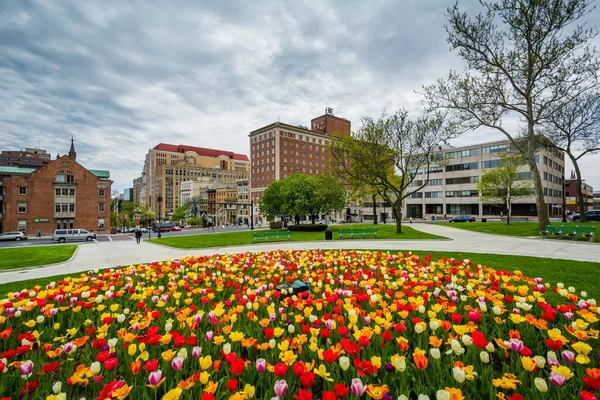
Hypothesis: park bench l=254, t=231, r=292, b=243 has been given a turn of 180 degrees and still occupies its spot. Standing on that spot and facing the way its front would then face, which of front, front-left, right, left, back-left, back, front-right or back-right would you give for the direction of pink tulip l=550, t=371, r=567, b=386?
back

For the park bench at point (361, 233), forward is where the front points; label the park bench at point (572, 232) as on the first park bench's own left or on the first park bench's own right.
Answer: on the first park bench's own left

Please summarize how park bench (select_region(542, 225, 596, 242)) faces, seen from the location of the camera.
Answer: facing the viewer and to the left of the viewer

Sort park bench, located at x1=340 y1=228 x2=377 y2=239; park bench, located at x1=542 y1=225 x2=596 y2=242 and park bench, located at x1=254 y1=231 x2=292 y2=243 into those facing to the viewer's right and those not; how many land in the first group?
0

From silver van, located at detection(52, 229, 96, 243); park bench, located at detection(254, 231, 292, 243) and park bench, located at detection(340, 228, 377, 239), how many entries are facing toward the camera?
2

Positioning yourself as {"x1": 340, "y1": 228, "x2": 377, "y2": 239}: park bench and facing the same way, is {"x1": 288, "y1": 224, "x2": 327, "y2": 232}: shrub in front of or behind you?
behind

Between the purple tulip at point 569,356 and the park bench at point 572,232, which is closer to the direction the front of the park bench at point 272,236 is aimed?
the purple tulip

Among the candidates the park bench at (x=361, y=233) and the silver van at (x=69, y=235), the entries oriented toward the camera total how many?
1

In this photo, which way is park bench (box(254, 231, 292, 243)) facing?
toward the camera

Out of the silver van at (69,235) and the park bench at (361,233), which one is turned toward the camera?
the park bench

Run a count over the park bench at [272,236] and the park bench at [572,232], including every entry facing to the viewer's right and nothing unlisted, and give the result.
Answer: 0

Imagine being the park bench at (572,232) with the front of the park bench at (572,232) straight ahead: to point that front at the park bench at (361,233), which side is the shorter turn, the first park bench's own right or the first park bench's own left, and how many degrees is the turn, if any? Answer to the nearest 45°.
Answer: approximately 45° to the first park bench's own right
